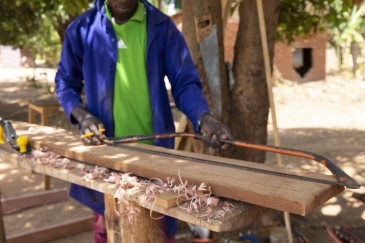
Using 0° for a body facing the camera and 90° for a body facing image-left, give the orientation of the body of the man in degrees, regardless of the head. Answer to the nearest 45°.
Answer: approximately 0°

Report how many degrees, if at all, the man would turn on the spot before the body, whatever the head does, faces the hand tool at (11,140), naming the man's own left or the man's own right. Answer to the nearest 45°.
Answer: approximately 90° to the man's own right
